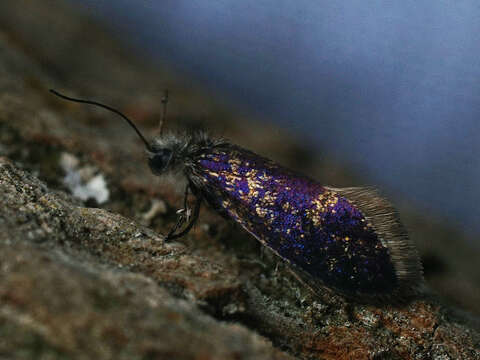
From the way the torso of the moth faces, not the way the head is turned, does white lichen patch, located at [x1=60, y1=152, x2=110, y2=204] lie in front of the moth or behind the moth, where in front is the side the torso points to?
in front

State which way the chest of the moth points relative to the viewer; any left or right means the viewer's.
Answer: facing to the left of the viewer
